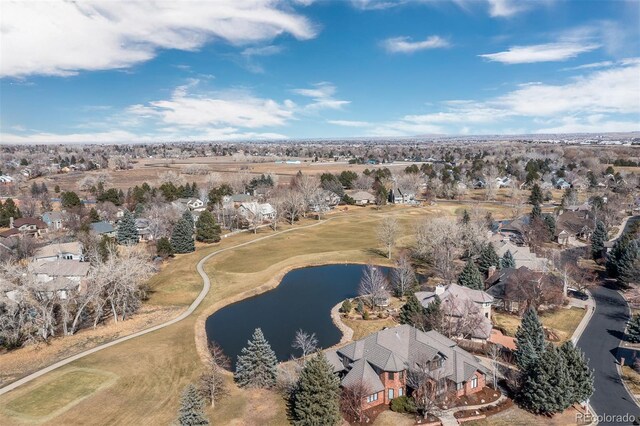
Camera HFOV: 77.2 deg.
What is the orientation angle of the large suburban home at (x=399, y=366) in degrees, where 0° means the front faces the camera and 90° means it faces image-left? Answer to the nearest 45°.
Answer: approximately 315°

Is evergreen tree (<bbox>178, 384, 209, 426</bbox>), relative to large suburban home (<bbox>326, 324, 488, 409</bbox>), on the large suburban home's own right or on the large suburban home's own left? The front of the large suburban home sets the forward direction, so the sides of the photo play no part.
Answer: on the large suburban home's own right

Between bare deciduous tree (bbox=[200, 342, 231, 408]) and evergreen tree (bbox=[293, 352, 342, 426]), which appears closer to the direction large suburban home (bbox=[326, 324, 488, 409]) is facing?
the evergreen tree

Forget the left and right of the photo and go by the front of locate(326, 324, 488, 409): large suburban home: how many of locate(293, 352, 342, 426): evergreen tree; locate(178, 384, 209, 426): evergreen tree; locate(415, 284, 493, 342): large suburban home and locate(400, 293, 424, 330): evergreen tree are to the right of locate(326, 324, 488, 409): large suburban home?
2

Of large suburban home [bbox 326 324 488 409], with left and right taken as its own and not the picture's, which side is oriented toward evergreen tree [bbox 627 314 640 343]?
left

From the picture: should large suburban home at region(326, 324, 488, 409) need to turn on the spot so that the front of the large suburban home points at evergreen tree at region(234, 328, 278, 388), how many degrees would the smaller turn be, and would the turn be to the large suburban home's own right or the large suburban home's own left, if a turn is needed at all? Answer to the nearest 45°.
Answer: approximately 135° to the large suburban home's own right

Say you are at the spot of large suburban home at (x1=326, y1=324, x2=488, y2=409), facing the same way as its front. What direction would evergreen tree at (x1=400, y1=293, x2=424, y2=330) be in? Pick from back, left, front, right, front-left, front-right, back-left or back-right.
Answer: back-left

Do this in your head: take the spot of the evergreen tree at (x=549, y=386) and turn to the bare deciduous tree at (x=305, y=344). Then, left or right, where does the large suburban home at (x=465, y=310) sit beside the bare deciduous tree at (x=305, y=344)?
right

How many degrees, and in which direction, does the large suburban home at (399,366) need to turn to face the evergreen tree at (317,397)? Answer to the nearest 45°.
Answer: approximately 90° to its right

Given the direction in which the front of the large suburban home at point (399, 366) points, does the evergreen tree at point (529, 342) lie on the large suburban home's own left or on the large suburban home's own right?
on the large suburban home's own left

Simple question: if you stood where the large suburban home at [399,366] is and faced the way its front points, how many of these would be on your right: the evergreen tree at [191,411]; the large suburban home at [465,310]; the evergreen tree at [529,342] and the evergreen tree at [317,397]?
2

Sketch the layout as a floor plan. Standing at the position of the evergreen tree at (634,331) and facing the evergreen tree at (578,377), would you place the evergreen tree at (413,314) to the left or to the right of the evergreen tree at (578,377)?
right
